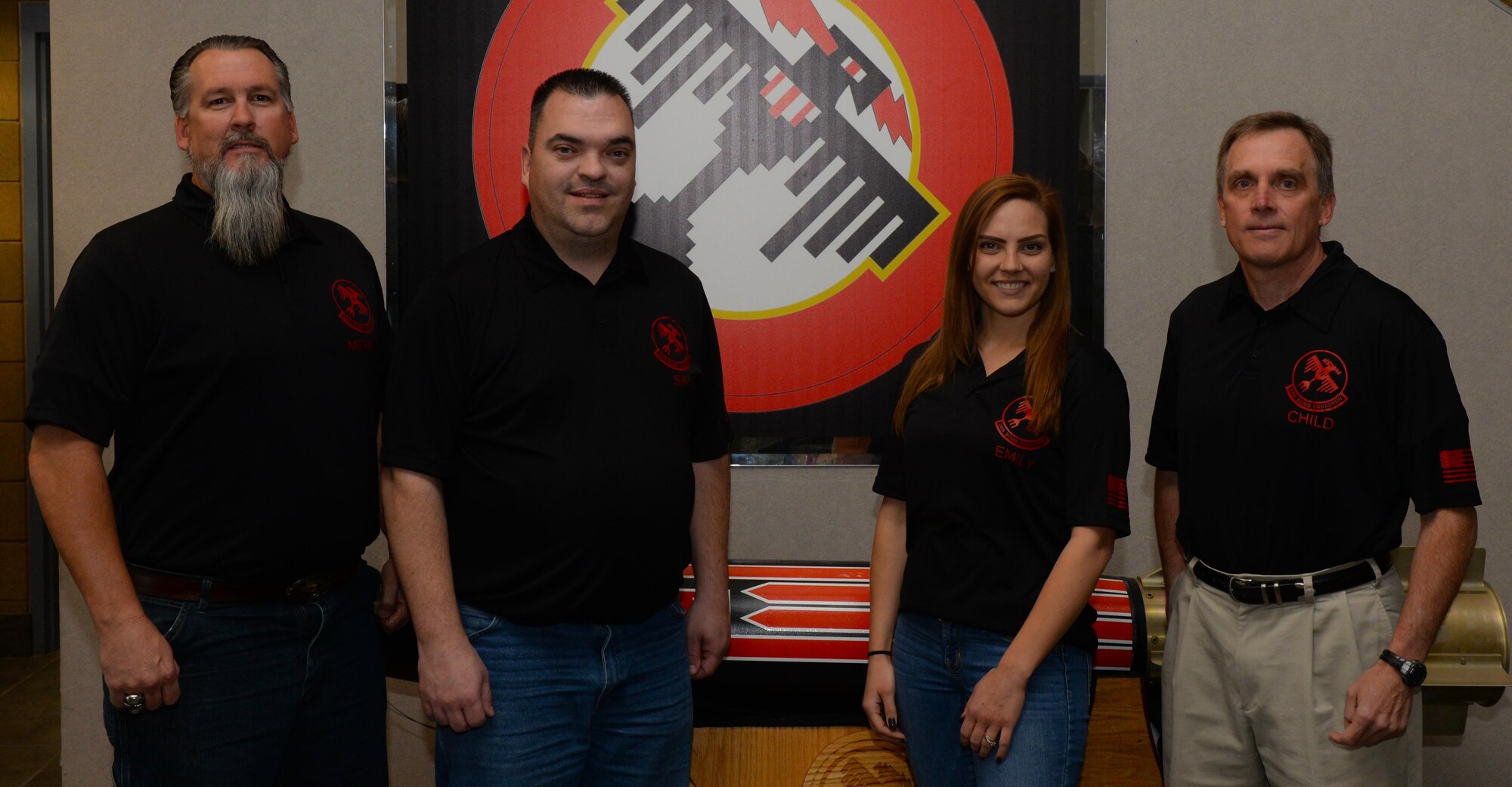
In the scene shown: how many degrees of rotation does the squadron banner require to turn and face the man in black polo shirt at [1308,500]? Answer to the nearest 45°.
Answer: approximately 45° to its left

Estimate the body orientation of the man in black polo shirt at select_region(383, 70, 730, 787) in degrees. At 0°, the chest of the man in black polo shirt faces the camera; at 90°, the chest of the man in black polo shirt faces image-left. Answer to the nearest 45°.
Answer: approximately 315°

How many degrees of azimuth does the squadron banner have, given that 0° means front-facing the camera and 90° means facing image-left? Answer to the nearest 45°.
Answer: approximately 0°

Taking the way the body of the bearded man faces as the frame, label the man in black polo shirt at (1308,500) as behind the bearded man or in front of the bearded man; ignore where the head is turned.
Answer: in front

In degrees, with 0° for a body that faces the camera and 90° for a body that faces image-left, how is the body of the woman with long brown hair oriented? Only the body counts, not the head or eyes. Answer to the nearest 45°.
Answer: approximately 45°

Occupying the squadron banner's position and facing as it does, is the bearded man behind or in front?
in front
